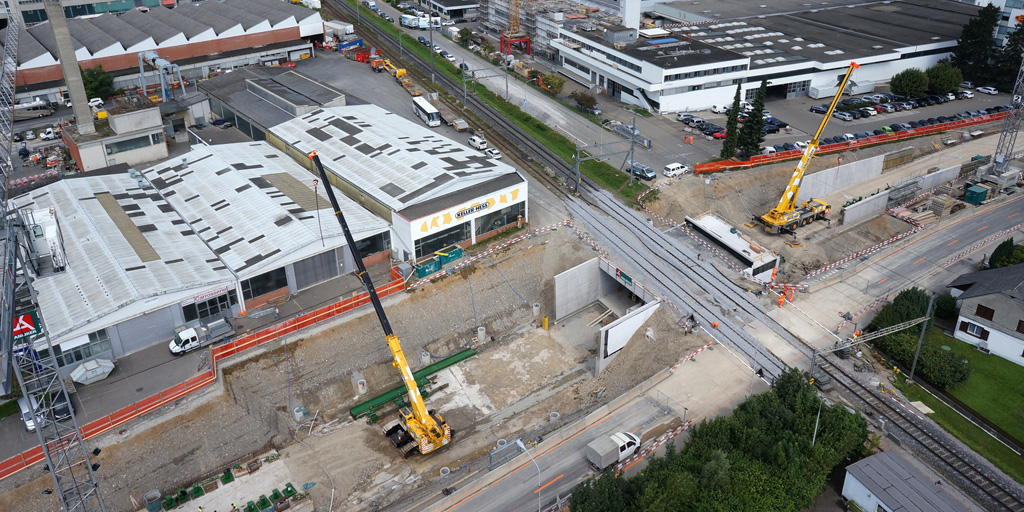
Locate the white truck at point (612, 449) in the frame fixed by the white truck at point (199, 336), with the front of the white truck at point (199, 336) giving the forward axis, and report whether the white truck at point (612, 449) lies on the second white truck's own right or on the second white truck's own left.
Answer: on the second white truck's own left

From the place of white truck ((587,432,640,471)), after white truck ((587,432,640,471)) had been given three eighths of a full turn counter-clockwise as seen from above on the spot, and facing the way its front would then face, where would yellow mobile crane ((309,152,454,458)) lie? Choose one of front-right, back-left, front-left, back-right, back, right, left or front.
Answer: front

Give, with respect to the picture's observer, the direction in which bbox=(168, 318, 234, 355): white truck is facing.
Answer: facing the viewer and to the left of the viewer

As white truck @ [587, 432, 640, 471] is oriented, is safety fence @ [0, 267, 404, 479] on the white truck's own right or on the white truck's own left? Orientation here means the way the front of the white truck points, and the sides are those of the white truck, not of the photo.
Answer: on the white truck's own left

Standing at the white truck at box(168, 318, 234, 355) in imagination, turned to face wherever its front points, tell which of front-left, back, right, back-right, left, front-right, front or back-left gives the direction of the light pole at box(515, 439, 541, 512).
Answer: left

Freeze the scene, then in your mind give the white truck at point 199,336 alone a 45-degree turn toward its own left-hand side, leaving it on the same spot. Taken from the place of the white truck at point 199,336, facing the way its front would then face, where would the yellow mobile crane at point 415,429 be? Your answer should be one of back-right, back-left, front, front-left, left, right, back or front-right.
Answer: front-left

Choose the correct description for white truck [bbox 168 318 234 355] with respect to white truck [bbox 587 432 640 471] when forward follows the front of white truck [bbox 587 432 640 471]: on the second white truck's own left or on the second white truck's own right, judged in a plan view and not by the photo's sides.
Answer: on the second white truck's own left

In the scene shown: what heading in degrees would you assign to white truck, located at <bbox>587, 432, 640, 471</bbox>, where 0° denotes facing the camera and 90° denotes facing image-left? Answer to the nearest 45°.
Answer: approximately 225°
